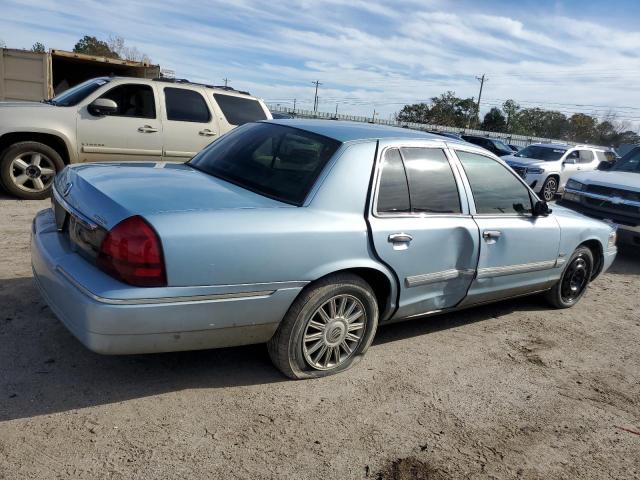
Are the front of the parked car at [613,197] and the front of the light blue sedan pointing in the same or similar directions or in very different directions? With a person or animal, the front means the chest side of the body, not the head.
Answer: very different directions

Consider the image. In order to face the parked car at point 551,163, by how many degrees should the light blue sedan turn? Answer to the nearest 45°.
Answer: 0° — it already faces it

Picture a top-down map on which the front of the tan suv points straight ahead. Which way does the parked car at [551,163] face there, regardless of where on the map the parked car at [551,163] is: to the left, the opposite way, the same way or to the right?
the same way

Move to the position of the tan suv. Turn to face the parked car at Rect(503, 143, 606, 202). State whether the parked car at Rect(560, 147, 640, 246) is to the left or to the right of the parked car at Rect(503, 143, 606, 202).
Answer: right

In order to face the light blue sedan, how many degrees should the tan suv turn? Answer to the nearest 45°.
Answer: approximately 90° to its left

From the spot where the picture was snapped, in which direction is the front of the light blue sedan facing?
facing away from the viewer and to the right of the viewer

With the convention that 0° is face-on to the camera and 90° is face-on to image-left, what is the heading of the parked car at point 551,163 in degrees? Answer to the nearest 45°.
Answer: approximately 45°

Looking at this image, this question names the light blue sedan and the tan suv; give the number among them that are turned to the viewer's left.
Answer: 1

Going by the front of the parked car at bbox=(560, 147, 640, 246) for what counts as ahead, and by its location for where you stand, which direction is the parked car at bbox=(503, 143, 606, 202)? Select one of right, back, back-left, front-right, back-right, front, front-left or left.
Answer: back-right

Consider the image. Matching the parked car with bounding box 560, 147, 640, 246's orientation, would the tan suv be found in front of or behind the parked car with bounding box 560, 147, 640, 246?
in front

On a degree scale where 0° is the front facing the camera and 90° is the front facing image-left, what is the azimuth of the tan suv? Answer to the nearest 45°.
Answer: approximately 90°

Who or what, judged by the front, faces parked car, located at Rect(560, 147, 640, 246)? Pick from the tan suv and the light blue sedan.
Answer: the light blue sedan

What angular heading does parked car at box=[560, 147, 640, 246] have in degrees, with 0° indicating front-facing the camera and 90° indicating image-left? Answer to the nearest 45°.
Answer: approximately 45°

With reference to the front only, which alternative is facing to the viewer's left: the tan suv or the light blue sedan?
the tan suv

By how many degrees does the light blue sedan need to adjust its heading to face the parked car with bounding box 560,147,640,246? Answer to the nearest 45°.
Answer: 0° — it already faces it

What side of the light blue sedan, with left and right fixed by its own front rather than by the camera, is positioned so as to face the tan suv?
left
